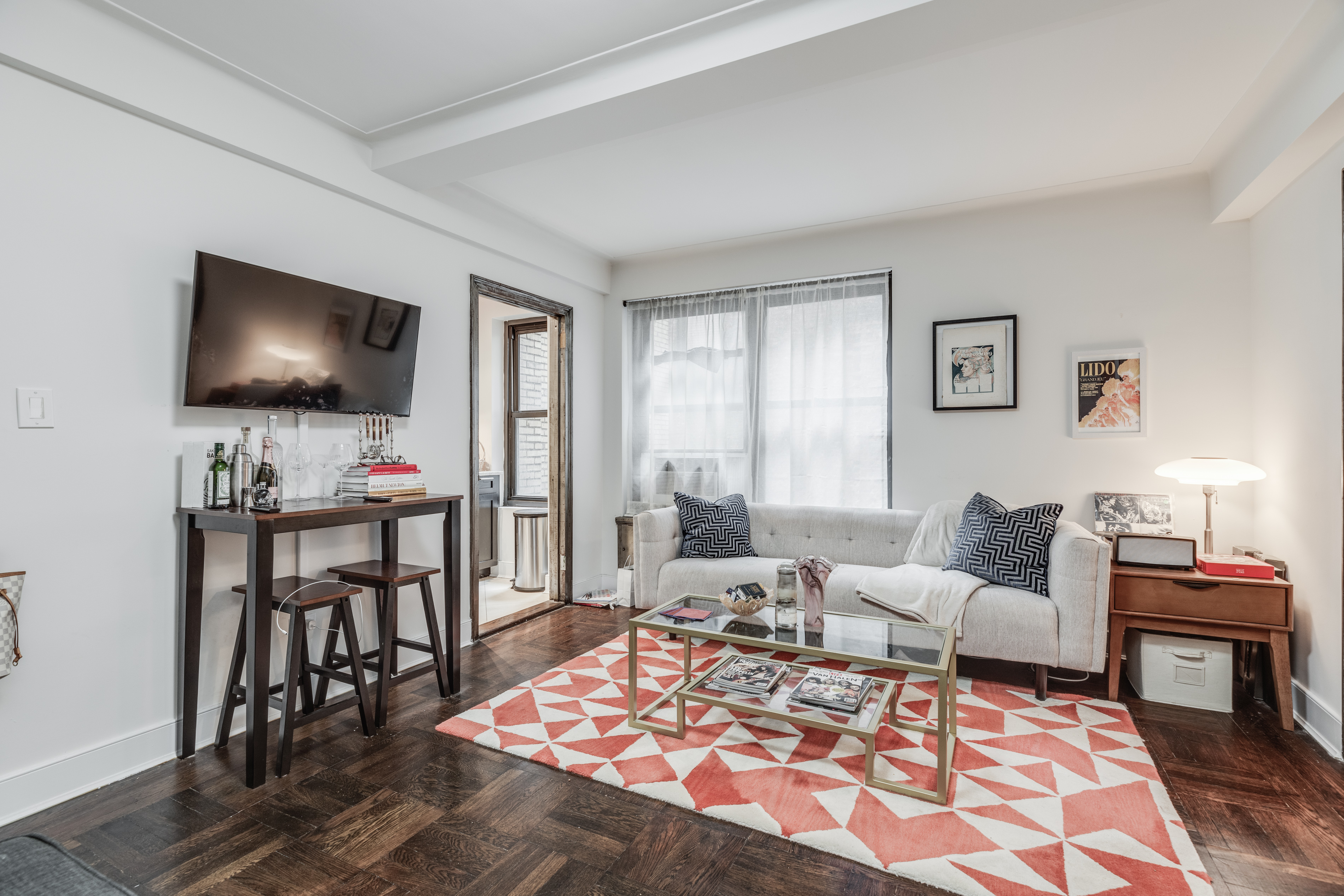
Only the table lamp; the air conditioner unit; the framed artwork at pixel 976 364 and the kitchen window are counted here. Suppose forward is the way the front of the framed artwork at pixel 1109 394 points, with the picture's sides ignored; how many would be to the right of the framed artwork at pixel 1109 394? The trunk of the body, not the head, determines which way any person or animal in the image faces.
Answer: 3

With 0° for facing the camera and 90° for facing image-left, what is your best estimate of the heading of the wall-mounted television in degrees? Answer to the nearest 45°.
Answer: approximately 315°

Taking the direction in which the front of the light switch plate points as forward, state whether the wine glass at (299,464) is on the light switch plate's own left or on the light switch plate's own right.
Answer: on the light switch plate's own left

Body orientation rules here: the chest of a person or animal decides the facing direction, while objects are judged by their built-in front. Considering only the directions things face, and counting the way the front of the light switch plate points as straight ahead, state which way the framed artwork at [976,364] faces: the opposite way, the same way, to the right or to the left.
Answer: to the right

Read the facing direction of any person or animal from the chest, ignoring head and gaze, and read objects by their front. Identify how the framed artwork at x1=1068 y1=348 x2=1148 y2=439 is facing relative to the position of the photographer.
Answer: facing the viewer

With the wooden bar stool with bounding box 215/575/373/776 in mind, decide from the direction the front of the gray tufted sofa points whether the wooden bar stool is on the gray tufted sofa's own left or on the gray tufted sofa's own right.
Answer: on the gray tufted sofa's own right

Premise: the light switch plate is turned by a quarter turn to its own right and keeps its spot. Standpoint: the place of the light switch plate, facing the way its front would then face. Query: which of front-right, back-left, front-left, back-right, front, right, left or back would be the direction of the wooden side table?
back-left
